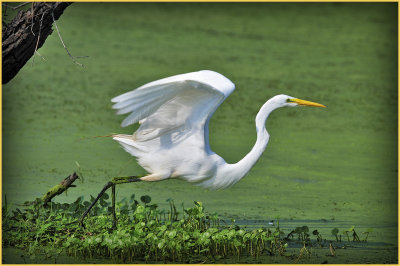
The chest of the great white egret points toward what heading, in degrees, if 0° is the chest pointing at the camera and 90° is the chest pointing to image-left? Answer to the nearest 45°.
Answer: approximately 270°
